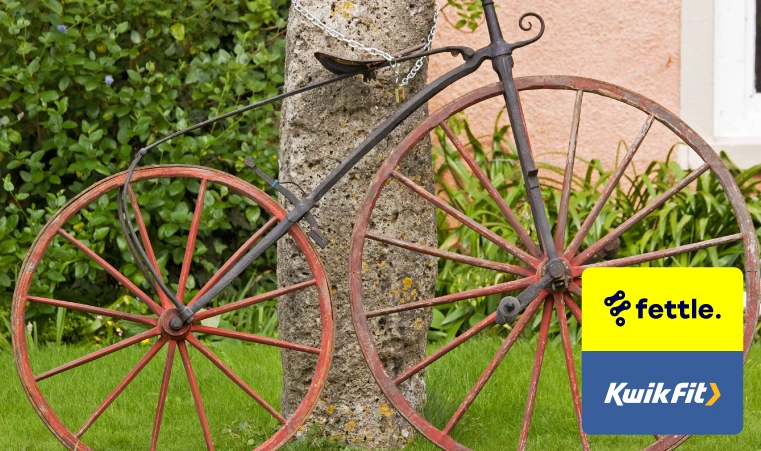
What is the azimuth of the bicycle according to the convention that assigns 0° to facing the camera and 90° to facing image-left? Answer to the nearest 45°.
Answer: approximately 270°
